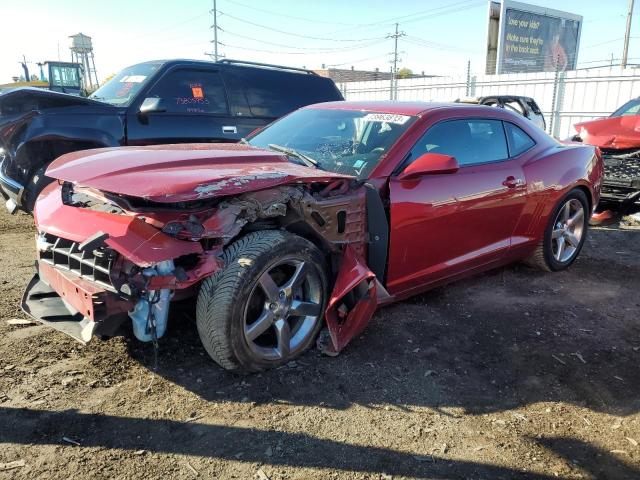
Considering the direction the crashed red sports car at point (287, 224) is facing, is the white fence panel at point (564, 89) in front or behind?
behind

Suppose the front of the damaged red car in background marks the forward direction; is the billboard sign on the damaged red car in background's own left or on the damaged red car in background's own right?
on the damaged red car in background's own right

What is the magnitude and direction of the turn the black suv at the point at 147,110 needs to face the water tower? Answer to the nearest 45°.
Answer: approximately 135° to its right

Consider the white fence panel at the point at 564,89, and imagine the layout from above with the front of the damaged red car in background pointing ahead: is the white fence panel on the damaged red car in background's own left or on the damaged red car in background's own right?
on the damaged red car in background's own right

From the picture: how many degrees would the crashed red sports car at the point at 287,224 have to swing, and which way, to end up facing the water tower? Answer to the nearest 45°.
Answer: approximately 90° to its right

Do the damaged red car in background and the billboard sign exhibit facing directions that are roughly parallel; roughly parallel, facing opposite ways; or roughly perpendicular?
roughly perpendicular

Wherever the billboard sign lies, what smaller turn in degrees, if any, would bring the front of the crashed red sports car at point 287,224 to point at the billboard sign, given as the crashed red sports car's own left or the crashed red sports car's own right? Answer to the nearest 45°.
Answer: approximately 180°

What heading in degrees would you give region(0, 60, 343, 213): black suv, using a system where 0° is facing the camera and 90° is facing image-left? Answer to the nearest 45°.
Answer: approximately 45°

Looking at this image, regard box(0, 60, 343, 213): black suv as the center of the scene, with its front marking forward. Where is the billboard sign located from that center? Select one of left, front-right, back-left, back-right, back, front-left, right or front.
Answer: back

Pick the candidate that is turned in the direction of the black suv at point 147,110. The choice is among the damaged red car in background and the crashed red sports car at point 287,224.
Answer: the damaged red car in background

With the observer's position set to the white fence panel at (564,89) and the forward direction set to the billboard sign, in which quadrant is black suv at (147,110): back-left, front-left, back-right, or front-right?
back-left

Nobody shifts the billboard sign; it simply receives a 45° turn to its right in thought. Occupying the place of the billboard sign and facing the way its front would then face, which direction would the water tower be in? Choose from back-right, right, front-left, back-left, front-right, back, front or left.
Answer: right

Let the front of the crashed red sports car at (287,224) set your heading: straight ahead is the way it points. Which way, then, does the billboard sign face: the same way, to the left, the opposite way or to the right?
to the left

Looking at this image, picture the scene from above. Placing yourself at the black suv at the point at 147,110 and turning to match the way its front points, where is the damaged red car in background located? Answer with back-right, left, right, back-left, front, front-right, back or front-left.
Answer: back-left

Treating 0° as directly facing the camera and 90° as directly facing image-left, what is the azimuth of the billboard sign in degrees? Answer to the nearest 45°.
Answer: approximately 315°
